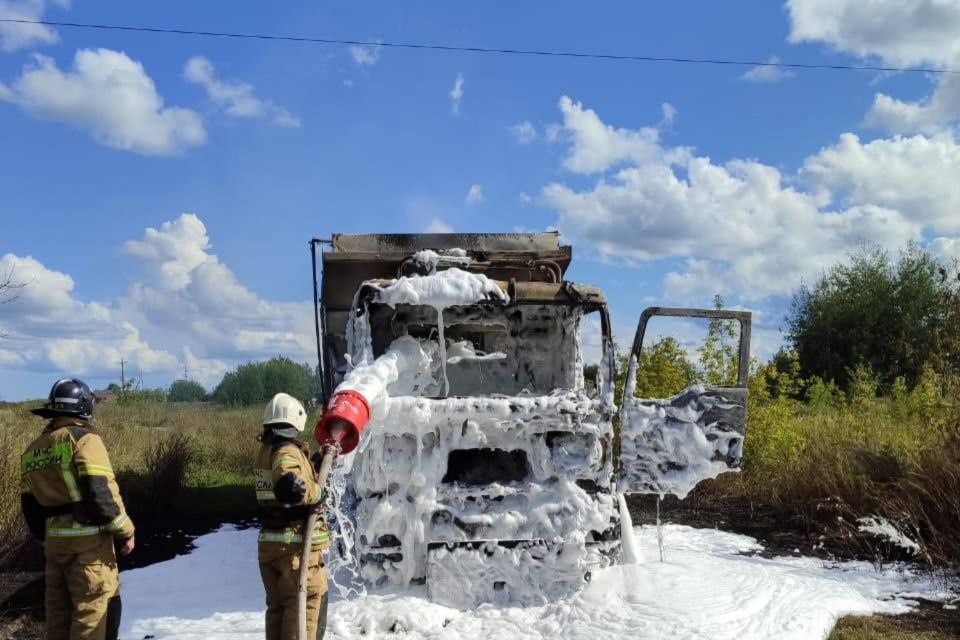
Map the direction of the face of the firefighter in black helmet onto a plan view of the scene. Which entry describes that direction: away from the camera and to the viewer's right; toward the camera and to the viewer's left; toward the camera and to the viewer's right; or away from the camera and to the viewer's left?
away from the camera and to the viewer's right

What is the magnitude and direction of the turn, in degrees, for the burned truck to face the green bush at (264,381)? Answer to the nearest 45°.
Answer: approximately 180°

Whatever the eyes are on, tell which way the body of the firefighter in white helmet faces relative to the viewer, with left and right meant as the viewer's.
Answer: facing away from the viewer and to the right of the viewer

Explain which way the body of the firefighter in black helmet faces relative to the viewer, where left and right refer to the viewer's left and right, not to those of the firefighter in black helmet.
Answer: facing away from the viewer and to the right of the viewer

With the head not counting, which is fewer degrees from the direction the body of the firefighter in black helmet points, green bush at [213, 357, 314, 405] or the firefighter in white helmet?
the green bush

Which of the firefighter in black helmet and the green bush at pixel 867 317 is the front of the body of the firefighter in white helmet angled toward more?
the green bush

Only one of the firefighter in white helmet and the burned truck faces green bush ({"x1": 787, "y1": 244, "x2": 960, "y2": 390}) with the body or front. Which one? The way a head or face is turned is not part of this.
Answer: the firefighter in white helmet

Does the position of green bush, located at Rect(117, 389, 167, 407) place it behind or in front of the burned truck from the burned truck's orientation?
behind

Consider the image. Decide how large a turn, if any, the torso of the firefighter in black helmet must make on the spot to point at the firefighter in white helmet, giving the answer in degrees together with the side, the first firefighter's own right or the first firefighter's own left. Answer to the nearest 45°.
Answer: approximately 90° to the first firefighter's own right
